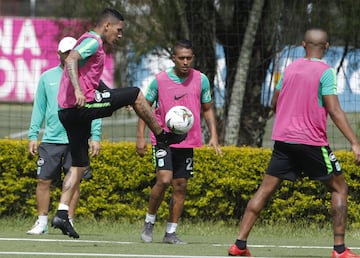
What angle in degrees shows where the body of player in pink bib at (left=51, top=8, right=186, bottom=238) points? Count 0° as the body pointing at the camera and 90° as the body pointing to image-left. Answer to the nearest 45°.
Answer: approximately 270°

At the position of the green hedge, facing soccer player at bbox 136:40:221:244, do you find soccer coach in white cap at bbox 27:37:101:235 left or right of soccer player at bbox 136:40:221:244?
right

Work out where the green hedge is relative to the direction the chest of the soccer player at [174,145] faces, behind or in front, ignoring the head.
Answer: behind

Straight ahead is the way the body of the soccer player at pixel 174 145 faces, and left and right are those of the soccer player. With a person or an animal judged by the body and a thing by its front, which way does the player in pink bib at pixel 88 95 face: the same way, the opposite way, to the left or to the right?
to the left

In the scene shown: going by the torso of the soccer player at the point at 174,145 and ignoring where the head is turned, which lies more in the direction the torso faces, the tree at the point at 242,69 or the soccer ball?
the soccer ball

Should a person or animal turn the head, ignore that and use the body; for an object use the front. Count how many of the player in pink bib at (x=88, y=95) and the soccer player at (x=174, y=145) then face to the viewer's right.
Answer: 1

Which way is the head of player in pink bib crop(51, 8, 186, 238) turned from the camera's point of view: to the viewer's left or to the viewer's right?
to the viewer's right

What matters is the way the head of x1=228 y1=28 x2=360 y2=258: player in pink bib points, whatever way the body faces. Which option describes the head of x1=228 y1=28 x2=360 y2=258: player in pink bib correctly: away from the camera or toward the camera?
away from the camera

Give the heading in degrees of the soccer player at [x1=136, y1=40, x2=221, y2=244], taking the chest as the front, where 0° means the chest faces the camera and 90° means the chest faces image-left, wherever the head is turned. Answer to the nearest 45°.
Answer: approximately 0°
